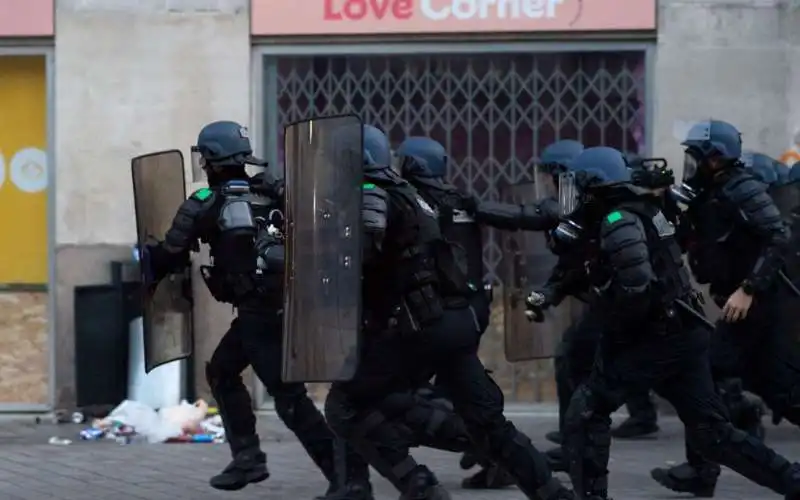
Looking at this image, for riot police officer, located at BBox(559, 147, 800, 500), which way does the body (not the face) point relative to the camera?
to the viewer's left

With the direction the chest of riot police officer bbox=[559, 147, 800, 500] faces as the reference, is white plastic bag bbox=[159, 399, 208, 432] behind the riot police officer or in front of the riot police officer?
in front

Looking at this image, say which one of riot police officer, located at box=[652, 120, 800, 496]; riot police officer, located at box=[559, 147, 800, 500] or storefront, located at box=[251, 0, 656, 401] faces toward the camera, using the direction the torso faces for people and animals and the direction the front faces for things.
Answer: the storefront

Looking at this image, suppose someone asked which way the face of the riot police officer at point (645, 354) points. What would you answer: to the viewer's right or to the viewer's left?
to the viewer's left

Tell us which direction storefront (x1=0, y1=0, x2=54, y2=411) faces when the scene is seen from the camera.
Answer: facing the viewer

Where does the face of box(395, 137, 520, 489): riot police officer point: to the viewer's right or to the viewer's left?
to the viewer's left

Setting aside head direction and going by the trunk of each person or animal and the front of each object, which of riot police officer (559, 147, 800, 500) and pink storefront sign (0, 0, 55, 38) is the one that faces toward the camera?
the pink storefront sign

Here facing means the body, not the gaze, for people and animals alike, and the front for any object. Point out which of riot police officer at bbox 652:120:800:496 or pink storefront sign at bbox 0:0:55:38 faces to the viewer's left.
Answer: the riot police officer

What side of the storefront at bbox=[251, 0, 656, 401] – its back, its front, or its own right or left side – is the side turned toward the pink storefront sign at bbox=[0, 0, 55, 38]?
right

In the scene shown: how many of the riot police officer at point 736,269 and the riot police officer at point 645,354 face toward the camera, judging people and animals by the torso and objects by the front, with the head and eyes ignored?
0

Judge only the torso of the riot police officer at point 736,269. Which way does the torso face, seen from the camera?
to the viewer's left

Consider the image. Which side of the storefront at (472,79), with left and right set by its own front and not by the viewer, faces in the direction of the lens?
front

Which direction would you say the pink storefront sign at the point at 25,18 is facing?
toward the camera

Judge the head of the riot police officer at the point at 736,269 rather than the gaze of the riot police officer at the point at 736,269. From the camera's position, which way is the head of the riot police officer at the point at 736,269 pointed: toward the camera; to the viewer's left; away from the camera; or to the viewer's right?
to the viewer's left
